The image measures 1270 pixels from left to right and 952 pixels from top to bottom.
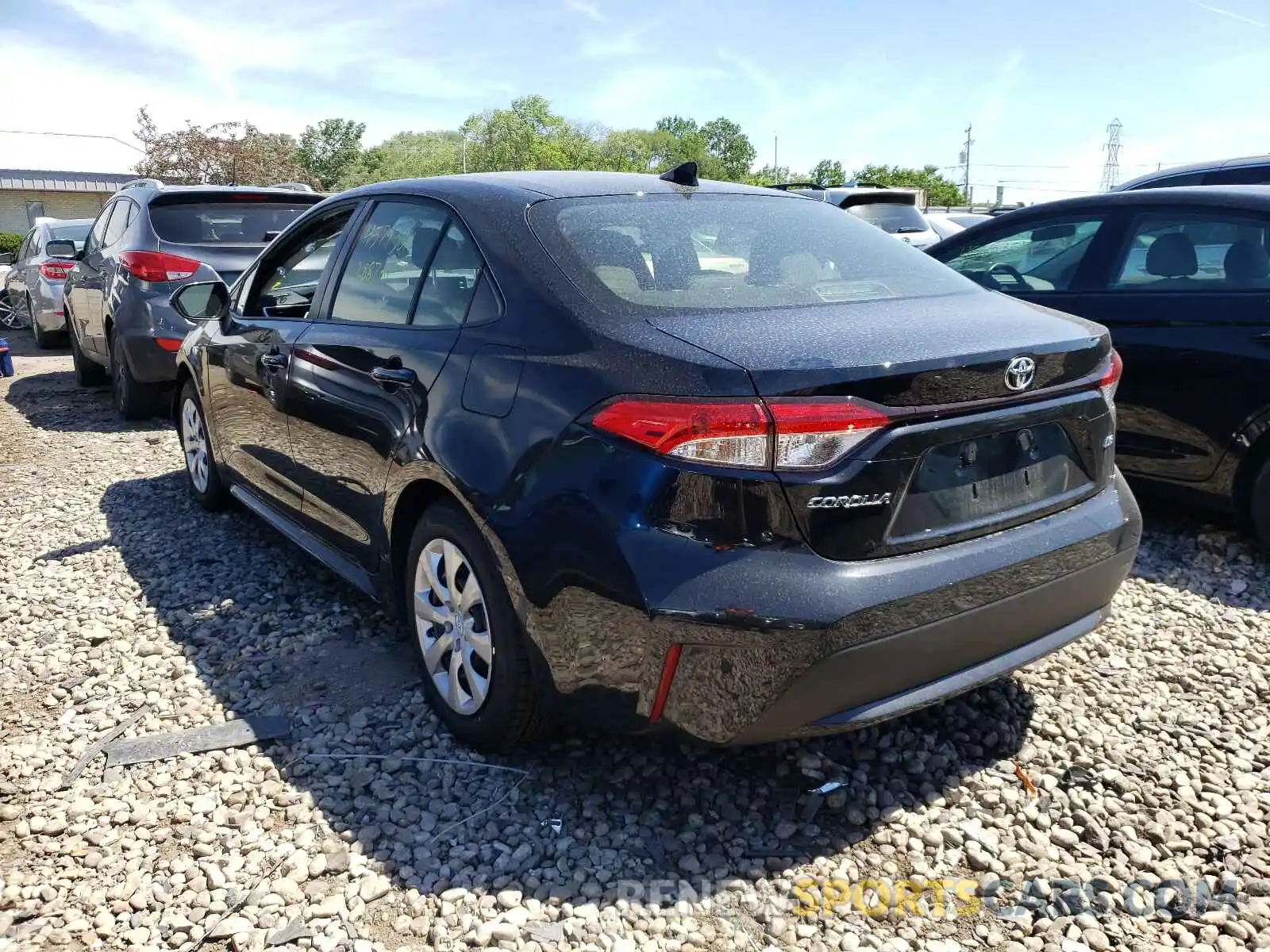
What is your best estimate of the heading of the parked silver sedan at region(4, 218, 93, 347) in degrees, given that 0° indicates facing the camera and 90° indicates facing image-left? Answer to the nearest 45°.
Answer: approximately 135°

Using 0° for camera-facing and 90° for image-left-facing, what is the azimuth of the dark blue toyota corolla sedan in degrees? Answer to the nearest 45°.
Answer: approximately 135°

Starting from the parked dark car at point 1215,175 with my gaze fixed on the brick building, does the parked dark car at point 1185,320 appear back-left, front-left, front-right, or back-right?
back-left

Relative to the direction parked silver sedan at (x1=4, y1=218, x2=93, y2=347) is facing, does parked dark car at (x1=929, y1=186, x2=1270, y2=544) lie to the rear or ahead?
to the rear

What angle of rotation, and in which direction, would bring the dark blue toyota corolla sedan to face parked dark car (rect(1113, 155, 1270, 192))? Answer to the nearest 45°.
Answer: approximately 90° to its right

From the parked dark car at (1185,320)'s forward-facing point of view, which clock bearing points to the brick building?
The brick building is roughly at 1 o'clock from the parked dark car.

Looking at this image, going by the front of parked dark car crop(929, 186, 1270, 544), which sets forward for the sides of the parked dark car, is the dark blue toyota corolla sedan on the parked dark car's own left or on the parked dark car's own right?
on the parked dark car's own left

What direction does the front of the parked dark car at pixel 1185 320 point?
to the viewer's left

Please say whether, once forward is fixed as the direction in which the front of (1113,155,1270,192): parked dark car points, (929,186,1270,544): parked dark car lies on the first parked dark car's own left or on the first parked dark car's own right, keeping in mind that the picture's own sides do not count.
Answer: on the first parked dark car's own left

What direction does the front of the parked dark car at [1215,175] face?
to the viewer's left
